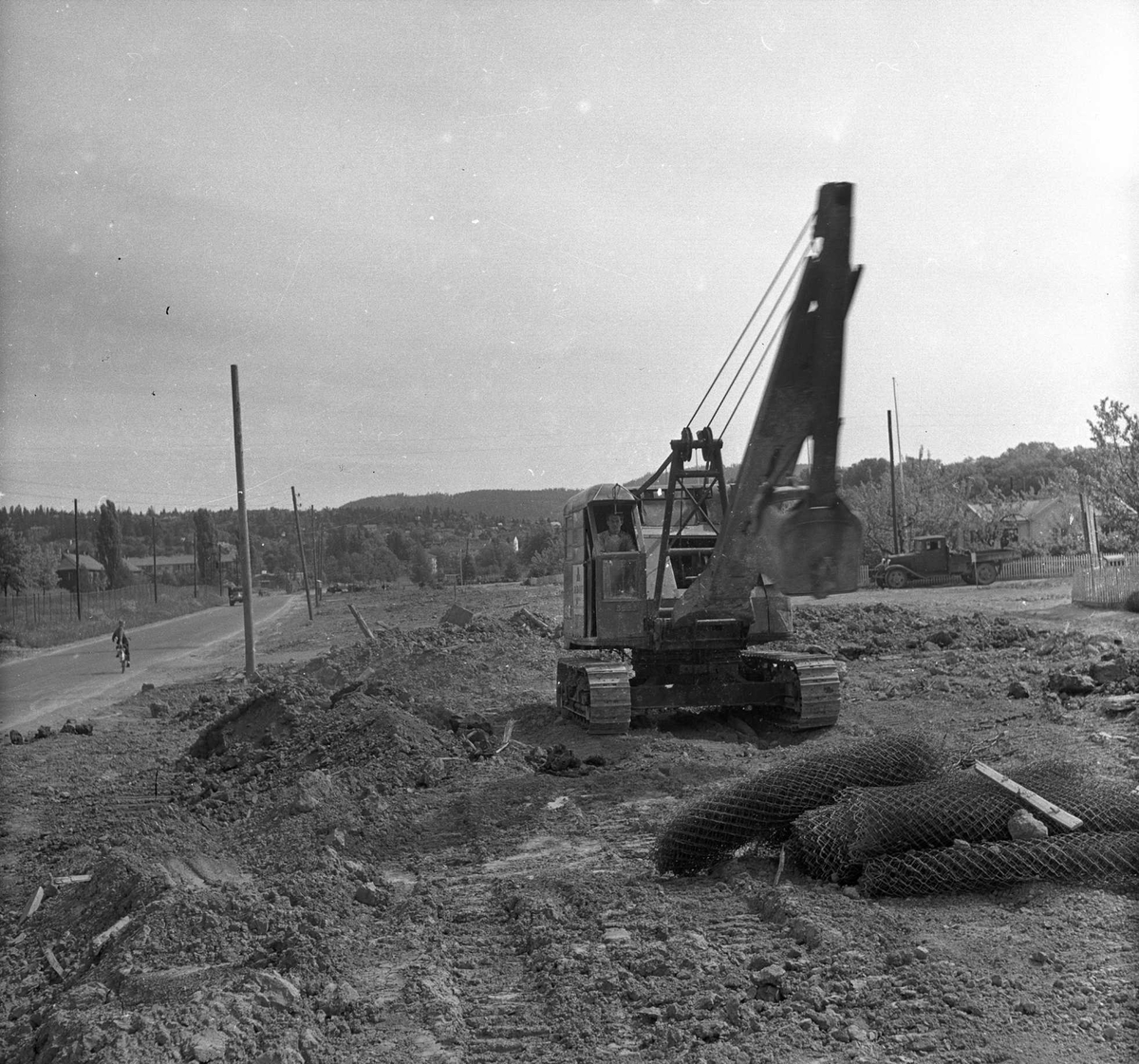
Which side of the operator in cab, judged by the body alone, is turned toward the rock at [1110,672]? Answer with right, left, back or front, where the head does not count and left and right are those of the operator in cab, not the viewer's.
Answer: left

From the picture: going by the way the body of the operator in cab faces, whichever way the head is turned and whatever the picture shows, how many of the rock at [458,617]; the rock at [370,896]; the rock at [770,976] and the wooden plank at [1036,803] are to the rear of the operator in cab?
1

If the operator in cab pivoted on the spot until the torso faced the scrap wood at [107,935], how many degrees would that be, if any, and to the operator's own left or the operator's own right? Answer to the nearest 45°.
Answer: approximately 45° to the operator's own right

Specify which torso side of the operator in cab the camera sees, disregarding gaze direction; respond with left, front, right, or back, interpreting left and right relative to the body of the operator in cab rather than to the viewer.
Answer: front

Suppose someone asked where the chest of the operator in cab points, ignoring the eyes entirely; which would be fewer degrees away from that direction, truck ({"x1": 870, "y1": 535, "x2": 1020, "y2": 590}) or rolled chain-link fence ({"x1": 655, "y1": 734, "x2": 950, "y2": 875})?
the rolled chain-link fence

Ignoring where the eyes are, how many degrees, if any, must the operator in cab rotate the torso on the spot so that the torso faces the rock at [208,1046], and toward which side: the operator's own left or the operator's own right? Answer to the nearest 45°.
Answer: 0° — they already face it

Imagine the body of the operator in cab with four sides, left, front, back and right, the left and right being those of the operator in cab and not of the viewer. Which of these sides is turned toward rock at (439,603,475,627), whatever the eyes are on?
back

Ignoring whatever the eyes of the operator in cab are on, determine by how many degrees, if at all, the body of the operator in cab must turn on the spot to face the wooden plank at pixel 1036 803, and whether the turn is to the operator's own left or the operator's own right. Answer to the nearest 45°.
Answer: approximately 45° to the operator's own left

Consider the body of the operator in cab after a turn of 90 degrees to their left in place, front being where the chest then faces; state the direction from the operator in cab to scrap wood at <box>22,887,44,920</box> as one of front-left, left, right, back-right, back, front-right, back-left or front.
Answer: back-right

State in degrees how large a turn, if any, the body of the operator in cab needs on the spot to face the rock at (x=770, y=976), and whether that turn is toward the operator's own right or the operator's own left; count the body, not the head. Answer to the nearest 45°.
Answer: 0° — they already face it

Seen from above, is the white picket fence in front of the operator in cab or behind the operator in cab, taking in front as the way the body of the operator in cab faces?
behind

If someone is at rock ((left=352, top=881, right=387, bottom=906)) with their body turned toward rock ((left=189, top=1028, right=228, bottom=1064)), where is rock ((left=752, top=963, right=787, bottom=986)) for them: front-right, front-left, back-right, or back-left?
front-left

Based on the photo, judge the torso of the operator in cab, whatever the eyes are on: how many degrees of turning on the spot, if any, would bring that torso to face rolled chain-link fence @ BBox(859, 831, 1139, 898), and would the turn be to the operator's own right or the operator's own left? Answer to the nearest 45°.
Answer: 0° — they already face it

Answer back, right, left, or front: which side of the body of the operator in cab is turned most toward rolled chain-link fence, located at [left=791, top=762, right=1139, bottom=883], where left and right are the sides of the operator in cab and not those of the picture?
front

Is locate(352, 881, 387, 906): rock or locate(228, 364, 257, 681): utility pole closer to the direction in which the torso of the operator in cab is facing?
the rock

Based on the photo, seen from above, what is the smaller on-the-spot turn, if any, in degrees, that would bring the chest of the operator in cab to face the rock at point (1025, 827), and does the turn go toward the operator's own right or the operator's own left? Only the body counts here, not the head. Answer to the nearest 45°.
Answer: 0° — they already face it
